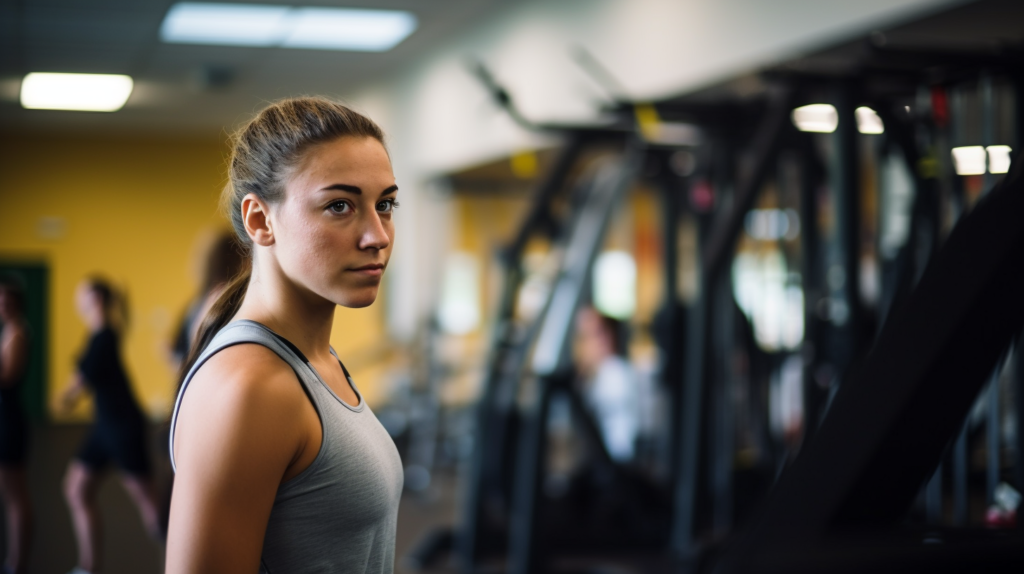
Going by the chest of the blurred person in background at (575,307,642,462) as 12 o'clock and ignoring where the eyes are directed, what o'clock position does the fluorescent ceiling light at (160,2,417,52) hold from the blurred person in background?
The fluorescent ceiling light is roughly at 1 o'clock from the blurred person in background.

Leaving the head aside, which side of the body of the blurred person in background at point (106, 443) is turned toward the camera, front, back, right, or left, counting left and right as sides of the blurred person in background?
left

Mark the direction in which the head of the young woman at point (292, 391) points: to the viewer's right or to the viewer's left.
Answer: to the viewer's right

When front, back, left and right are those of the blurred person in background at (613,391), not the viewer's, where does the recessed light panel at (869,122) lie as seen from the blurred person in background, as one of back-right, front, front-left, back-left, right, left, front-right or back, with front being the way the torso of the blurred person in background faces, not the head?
back-left

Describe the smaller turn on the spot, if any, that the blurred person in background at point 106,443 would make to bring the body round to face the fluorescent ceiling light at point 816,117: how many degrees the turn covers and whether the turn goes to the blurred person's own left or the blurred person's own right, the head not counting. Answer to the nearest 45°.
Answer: approximately 180°

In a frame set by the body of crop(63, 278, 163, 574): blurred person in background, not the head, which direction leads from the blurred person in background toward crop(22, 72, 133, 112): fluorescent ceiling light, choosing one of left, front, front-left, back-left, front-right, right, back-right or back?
right
